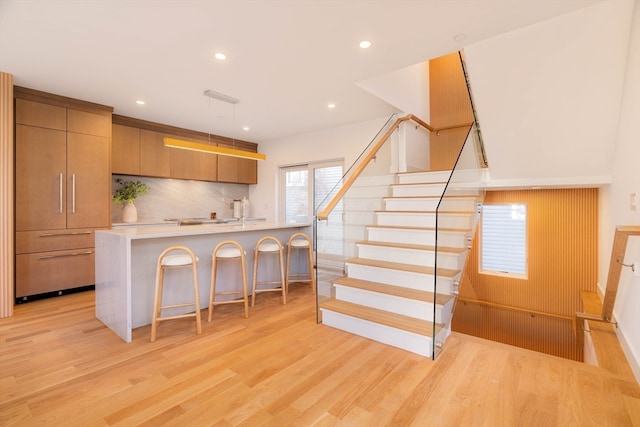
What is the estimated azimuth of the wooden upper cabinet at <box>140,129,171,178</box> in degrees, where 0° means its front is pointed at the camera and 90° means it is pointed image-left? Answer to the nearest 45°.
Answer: approximately 315°

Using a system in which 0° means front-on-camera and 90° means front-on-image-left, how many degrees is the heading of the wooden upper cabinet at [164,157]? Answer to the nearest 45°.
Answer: approximately 315°

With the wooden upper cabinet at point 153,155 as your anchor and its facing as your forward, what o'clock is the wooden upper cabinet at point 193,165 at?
the wooden upper cabinet at point 193,165 is roughly at 10 o'clock from the wooden upper cabinet at point 153,155.

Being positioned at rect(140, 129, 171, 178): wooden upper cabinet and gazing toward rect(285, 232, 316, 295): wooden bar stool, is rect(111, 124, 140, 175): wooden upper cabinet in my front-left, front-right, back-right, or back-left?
back-right

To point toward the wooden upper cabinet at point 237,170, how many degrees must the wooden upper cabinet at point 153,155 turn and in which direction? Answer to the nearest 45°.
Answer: approximately 45° to its left

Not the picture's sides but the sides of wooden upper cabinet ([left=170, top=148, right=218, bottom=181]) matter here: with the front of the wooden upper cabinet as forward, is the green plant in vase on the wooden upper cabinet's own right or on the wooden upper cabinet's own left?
on the wooden upper cabinet's own right

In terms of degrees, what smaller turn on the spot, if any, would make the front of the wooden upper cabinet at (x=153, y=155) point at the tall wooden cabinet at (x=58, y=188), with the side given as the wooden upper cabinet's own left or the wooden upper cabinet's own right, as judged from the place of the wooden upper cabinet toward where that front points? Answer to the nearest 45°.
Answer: approximately 90° to the wooden upper cabinet's own right

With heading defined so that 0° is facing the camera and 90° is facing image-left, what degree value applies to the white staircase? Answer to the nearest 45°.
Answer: approximately 45°
